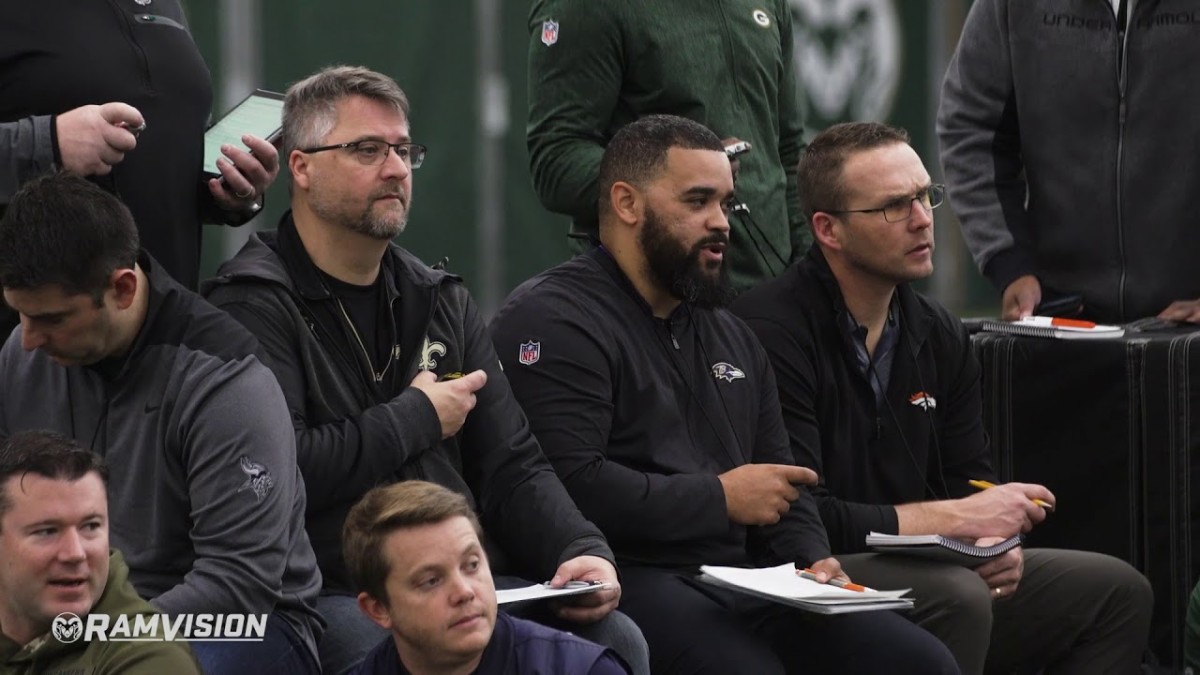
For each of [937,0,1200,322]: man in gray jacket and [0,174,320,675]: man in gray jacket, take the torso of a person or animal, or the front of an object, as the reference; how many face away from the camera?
0

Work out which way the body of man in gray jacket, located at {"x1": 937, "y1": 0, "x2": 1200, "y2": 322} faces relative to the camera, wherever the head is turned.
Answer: toward the camera

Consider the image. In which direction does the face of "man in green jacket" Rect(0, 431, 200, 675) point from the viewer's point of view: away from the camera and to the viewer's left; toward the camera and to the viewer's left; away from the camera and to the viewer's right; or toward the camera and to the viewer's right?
toward the camera and to the viewer's right

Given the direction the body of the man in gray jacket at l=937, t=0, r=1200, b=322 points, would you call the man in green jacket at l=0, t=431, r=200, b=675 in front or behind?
in front

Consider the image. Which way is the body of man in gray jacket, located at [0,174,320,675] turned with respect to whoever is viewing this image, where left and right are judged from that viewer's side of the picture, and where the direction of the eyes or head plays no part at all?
facing the viewer and to the left of the viewer

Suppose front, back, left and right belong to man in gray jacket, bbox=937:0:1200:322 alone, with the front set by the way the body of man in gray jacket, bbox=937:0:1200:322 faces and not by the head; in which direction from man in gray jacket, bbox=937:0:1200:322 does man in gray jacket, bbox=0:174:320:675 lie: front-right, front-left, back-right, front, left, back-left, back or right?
front-right

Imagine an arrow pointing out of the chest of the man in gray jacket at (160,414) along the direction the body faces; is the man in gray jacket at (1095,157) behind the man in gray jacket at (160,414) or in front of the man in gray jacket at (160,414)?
behind

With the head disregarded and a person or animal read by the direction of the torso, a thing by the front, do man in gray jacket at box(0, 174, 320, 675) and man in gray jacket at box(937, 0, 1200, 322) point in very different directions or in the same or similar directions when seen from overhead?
same or similar directions
